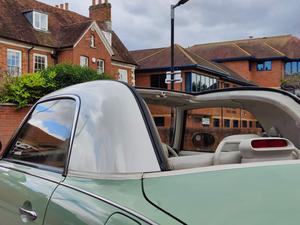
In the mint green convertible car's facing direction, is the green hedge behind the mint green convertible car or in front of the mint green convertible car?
in front

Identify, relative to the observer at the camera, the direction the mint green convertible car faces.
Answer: facing away from the viewer and to the left of the viewer

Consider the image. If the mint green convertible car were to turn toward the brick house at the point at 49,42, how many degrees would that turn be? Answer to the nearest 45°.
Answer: approximately 45° to its right

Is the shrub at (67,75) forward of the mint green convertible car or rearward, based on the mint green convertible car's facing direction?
forward
